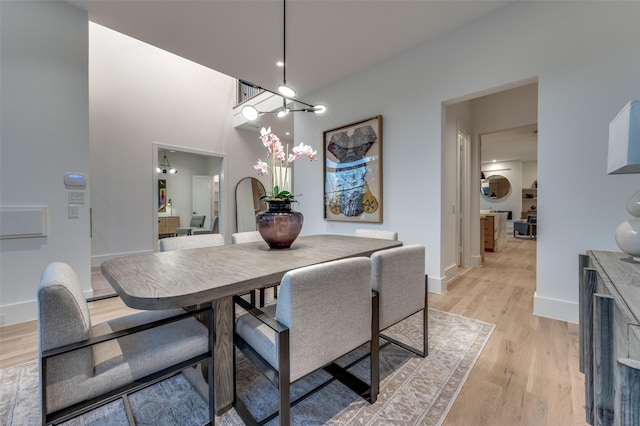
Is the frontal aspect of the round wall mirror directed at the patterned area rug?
yes

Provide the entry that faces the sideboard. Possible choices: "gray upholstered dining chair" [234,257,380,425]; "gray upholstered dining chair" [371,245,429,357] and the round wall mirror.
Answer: the round wall mirror

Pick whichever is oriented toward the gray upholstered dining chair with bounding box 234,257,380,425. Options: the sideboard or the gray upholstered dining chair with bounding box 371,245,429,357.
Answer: the sideboard

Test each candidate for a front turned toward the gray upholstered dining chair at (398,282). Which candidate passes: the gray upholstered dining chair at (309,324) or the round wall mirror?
the round wall mirror

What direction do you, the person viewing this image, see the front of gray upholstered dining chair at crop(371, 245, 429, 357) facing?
facing away from the viewer and to the left of the viewer

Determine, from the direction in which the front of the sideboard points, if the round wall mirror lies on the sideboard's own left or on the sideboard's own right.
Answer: on the sideboard's own right

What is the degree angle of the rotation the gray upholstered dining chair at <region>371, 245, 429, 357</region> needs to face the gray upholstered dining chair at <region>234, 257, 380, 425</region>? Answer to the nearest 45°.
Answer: approximately 90° to its left

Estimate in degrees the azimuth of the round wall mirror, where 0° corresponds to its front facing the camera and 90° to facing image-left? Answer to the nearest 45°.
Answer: approximately 0°

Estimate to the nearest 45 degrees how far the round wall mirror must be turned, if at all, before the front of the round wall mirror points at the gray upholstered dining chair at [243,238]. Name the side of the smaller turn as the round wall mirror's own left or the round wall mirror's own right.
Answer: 0° — it already faces it

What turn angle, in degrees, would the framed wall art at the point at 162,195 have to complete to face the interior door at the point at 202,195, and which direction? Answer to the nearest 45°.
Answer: approximately 45° to its left

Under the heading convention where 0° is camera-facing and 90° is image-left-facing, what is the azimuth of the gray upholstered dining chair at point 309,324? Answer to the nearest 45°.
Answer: approximately 135°
